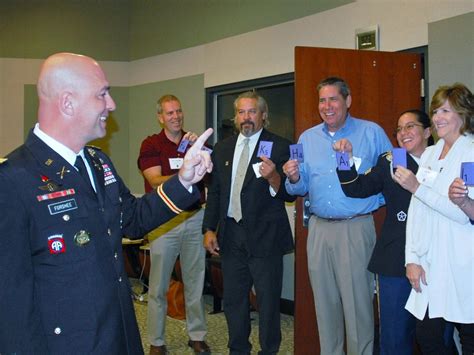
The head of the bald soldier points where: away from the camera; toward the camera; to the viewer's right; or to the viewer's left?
to the viewer's right

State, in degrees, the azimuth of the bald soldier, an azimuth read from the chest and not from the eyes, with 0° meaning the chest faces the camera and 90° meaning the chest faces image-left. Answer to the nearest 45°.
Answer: approximately 315°

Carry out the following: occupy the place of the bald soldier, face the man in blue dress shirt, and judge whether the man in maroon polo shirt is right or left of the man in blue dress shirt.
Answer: left

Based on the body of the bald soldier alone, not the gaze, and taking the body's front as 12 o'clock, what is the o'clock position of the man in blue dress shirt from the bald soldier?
The man in blue dress shirt is roughly at 9 o'clock from the bald soldier.

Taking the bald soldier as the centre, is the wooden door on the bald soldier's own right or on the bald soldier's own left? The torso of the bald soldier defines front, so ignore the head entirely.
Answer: on the bald soldier's own left

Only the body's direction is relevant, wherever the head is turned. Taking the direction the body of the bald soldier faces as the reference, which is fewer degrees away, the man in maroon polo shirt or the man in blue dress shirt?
the man in blue dress shirt

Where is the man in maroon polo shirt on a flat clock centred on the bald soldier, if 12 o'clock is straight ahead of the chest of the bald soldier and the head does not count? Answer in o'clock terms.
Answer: The man in maroon polo shirt is roughly at 8 o'clock from the bald soldier.
